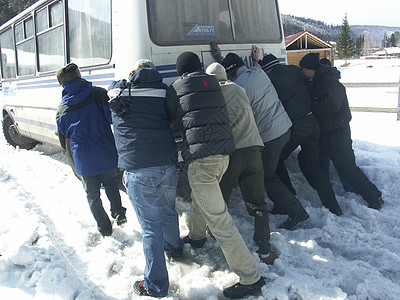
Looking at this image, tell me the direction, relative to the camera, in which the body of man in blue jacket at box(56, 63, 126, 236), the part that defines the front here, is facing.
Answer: away from the camera

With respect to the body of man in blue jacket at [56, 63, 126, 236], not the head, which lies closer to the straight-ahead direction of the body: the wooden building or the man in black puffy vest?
the wooden building

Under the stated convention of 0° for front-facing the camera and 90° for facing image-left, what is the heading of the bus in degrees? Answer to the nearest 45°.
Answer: approximately 135°

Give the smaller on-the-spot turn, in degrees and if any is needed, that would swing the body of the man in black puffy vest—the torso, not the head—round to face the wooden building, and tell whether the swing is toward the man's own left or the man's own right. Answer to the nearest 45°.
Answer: approximately 45° to the man's own right

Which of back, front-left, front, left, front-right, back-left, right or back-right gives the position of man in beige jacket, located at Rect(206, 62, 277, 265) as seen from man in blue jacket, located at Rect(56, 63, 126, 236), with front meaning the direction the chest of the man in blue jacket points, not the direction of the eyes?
back-right

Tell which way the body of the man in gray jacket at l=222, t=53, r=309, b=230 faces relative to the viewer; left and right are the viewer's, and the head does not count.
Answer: facing away from the viewer and to the left of the viewer

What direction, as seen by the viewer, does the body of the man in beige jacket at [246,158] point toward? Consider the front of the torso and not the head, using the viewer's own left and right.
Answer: facing away from the viewer and to the left of the viewer

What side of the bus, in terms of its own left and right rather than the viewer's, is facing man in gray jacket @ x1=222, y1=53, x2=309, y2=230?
back

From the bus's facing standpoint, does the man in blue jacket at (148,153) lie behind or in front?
behind
